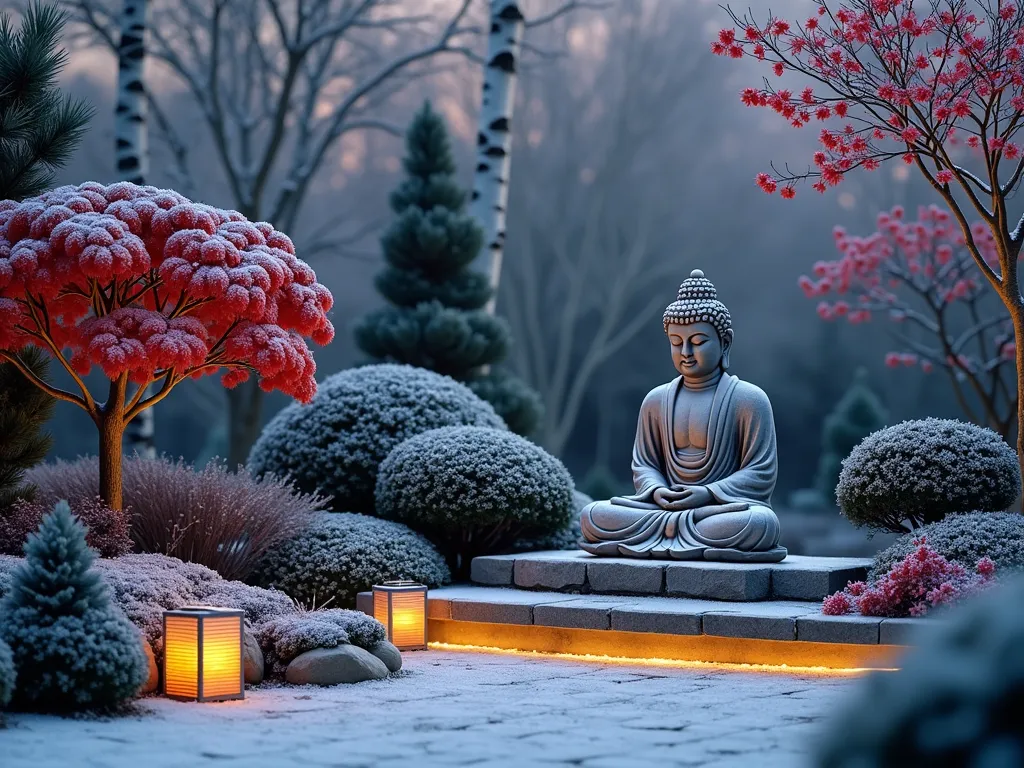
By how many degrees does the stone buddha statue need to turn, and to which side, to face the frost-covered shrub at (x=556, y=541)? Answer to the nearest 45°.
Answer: approximately 90° to its right

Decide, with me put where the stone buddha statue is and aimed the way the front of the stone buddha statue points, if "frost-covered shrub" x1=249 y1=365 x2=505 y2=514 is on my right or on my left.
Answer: on my right

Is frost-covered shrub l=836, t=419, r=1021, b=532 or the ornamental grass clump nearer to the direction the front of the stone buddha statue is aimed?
the ornamental grass clump

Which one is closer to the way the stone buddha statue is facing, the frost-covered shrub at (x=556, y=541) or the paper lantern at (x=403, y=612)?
the paper lantern

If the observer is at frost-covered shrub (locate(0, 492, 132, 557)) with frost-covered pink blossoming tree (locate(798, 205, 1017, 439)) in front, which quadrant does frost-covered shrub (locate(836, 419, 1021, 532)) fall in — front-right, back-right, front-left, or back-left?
front-right

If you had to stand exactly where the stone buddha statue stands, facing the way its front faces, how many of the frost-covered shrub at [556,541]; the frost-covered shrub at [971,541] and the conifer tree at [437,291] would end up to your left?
1

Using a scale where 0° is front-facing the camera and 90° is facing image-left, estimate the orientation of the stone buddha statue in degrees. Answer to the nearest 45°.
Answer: approximately 45°

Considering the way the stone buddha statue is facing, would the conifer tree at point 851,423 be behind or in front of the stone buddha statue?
behind

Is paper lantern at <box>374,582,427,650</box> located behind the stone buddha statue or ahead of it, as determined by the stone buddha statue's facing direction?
ahead

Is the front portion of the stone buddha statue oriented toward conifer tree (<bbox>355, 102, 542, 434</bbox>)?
no

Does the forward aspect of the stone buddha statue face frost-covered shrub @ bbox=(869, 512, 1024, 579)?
no

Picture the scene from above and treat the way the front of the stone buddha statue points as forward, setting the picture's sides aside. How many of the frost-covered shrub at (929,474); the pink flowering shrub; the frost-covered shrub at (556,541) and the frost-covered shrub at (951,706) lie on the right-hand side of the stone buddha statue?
1
